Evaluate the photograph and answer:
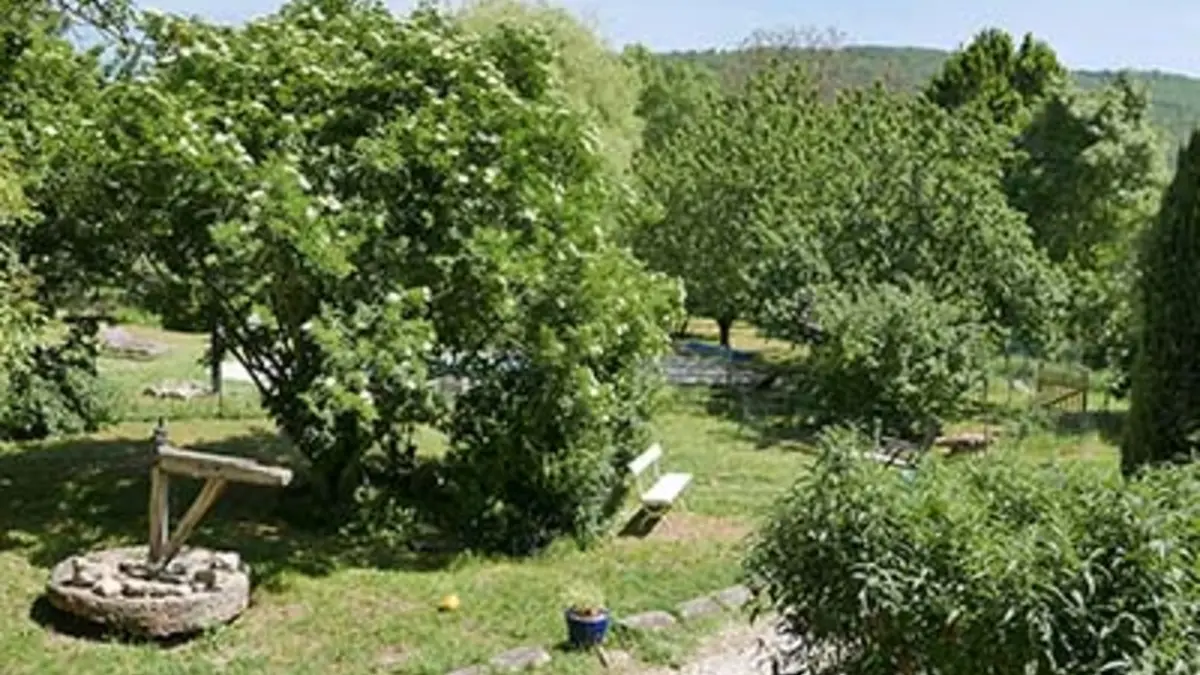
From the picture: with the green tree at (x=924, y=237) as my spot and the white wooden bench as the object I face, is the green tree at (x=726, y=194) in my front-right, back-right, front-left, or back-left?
back-right

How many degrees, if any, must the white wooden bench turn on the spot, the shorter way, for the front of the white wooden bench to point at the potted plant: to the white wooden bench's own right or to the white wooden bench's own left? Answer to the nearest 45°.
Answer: approximately 45° to the white wooden bench's own right

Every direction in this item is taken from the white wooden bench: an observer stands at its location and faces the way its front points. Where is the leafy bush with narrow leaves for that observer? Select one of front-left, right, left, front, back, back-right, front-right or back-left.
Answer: front-right

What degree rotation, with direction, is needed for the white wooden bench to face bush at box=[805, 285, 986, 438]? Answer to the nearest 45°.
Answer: approximately 90° to its left

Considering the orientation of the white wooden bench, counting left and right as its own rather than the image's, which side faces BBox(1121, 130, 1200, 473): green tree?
front

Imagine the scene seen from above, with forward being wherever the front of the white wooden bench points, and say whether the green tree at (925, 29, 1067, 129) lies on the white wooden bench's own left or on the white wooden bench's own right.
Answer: on the white wooden bench's own left

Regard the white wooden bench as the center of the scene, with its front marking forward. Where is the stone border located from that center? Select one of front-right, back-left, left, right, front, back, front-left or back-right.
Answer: front-right

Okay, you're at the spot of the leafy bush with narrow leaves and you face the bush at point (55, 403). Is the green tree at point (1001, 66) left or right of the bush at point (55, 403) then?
right

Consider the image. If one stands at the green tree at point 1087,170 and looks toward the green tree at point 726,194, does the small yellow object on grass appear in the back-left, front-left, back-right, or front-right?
front-left

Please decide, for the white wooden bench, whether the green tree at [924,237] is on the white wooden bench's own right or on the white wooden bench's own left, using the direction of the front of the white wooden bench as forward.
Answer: on the white wooden bench's own left

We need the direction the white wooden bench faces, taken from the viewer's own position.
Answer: facing the viewer and to the right of the viewer
